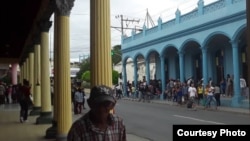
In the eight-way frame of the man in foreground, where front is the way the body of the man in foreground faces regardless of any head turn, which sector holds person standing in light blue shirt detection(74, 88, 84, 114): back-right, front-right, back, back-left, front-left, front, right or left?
back-left

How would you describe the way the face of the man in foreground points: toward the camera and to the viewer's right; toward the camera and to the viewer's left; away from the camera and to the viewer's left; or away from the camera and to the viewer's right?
toward the camera and to the viewer's right

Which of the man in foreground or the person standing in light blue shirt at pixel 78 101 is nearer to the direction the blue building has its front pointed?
the person standing in light blue shirt

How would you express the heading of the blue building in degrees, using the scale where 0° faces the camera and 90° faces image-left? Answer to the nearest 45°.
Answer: approximately 45°

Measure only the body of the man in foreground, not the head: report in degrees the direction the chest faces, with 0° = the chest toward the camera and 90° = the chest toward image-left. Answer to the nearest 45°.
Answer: approximately 315°

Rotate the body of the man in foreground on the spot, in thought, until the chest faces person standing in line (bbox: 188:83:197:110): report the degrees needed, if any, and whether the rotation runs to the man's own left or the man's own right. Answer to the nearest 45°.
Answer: approximately 135° to the man's own left

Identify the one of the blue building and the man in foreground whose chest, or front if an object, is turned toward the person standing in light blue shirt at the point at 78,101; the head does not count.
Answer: the blue building

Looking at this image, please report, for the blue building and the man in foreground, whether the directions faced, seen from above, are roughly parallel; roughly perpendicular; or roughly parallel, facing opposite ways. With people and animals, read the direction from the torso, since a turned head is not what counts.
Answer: roughly perpendicular
